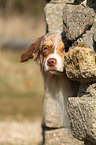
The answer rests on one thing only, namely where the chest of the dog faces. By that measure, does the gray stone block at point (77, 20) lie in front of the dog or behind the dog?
in front

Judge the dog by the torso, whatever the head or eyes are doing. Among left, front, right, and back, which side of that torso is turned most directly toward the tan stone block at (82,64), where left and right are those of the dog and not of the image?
left

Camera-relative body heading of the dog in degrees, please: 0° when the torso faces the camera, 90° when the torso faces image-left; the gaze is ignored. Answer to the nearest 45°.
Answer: approximately 0°
